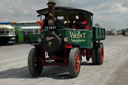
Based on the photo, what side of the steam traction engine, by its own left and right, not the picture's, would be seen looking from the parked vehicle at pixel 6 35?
right
